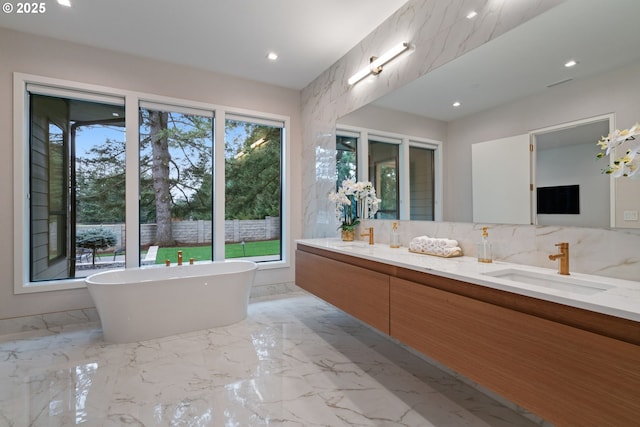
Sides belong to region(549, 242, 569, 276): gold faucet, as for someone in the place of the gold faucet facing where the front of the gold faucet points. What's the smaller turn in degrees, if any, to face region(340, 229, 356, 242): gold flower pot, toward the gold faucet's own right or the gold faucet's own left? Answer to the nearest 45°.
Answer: approximately 45° to the gold faucet's own right

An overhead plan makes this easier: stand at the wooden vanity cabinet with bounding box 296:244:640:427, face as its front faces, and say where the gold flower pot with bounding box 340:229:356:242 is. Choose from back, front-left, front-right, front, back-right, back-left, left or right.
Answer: right

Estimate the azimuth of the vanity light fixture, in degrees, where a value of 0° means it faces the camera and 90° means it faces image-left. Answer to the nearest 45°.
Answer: approximately 45°

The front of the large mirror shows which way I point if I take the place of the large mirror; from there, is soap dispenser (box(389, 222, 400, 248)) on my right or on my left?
on my right

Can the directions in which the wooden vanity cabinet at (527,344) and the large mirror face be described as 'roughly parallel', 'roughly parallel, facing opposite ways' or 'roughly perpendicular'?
roughly parallel

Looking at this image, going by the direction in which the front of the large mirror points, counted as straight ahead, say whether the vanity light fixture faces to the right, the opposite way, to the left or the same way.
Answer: the same way

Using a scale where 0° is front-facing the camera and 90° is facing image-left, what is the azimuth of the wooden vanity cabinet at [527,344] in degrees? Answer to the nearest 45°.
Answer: approximately 45°

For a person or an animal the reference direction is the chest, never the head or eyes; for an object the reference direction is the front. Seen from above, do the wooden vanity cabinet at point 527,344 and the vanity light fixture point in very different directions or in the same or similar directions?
same or similar directions

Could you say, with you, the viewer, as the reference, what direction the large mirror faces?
facing the viewer and to the left of the viewer

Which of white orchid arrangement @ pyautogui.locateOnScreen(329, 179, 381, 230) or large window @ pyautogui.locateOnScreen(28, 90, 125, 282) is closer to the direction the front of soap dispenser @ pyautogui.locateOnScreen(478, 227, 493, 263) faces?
the large window
